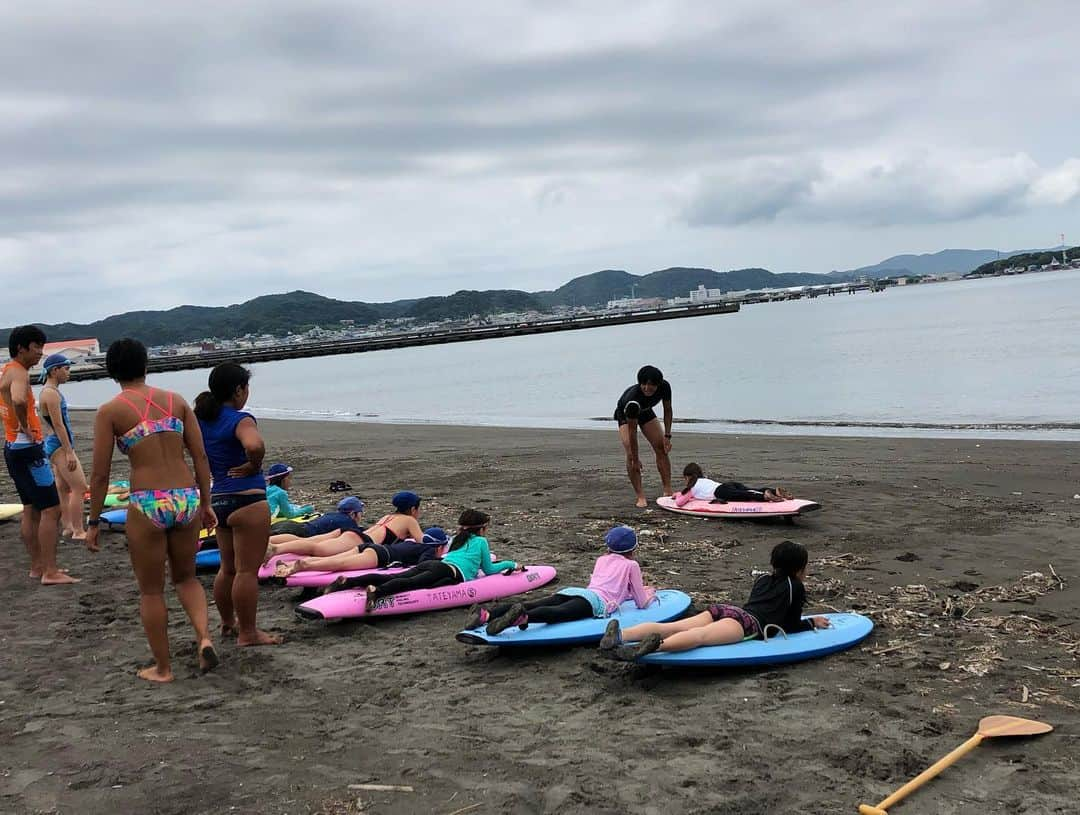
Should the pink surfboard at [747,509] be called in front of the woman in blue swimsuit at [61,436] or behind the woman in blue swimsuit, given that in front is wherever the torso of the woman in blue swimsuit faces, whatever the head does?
in front

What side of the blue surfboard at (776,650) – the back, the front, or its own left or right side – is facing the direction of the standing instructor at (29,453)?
back

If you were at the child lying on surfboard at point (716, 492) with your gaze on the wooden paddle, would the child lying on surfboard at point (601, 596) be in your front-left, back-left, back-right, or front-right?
front-right

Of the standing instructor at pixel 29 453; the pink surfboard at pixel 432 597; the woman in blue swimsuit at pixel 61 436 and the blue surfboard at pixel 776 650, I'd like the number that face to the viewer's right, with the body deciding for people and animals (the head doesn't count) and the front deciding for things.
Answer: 4

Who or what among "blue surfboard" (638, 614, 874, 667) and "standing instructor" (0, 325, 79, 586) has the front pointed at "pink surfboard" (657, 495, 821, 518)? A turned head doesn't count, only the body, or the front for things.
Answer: the standing instructor

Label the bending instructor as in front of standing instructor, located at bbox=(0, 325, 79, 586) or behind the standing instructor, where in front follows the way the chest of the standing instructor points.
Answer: in front

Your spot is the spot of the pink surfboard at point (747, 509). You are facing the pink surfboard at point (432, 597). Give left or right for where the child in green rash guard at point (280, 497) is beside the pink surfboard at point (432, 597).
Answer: right

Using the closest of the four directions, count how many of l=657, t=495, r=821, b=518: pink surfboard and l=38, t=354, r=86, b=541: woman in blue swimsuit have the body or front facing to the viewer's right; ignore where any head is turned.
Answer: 1

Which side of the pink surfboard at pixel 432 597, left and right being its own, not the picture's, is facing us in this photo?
right

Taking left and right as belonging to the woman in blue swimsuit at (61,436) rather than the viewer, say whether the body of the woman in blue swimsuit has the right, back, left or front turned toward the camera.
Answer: right

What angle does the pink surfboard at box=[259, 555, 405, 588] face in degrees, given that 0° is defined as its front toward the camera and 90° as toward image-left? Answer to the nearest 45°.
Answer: approximately 270°

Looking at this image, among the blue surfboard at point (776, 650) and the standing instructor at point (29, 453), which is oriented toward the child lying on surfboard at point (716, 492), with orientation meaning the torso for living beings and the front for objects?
the standing instructor

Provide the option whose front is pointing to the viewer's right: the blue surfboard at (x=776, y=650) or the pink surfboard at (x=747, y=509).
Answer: the blue surfboard

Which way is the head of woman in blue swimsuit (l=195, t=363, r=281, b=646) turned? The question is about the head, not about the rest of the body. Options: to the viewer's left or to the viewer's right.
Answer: to the viewer's right

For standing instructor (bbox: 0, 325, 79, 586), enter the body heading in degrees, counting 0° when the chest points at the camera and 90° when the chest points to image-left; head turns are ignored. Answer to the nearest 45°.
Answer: approximately 270°
